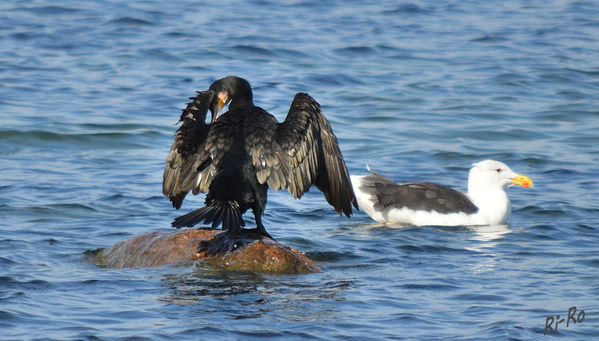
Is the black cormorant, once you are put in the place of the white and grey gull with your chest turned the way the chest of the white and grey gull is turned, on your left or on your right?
on your right

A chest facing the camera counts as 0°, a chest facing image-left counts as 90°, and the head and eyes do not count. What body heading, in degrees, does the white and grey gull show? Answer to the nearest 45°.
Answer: approximately 270°

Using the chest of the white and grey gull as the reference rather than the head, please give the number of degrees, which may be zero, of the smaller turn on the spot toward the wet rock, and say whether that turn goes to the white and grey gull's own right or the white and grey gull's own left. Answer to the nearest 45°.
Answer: approximately 135° to the white and grey gull's own right
